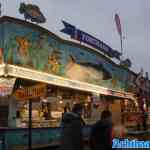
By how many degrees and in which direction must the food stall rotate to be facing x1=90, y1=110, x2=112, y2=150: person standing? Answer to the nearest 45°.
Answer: approximately 45° to its right

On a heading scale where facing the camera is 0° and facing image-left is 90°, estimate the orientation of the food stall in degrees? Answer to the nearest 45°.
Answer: approximately 315°

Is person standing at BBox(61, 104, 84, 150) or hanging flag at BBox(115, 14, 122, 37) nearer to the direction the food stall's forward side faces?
the person standing

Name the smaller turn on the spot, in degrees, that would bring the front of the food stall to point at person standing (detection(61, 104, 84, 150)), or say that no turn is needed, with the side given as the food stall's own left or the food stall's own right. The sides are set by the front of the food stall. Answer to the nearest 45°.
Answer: approximately 45° to the food stall's own right

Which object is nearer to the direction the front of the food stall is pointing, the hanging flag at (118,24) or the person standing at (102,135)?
the person standing
